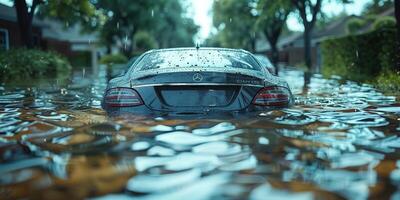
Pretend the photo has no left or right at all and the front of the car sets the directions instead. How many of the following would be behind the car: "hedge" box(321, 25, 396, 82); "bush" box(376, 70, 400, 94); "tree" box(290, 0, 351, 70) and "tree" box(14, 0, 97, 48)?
0

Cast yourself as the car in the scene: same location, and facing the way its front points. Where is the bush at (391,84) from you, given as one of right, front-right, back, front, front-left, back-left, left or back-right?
front-right

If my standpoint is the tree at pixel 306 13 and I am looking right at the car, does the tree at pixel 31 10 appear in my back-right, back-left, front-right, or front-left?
front-right

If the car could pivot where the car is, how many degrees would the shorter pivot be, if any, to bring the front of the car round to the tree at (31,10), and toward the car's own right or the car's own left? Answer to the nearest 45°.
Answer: approximately 45° to the car's own left

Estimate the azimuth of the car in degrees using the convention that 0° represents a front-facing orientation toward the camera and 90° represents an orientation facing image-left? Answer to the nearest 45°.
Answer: approximately 180°

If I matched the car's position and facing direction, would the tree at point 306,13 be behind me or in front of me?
in front
